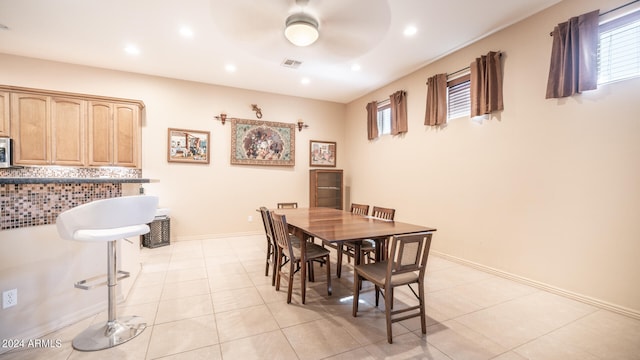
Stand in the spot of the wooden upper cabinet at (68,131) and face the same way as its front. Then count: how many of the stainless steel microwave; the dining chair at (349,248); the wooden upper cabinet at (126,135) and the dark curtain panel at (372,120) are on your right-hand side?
1

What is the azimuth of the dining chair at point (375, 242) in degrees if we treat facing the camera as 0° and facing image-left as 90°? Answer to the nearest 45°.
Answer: approximately 45°

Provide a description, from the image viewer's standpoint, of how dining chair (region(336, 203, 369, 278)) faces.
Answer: facing the viewer and to the left of the viewer

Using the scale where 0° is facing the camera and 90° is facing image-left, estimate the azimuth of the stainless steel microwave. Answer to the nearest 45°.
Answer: approximately 0°

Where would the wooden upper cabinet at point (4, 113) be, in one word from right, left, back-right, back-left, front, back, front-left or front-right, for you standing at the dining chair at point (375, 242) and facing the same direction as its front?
front-right

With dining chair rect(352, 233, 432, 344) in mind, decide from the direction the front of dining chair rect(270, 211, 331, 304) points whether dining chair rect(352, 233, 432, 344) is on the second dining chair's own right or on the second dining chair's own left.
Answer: on the second dining chair's own right

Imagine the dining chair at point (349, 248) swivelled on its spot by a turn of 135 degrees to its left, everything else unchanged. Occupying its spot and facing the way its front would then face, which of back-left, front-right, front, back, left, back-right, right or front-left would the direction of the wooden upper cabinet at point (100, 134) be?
back

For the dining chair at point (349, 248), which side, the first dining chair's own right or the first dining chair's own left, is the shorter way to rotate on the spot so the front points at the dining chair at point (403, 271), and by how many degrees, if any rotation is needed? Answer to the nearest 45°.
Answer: approximately 45° to the first dining chair's own left

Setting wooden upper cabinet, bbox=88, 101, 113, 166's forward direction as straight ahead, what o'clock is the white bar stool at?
The white bar stool is roughly at 12 o'clock from the wooden upper cabinet.

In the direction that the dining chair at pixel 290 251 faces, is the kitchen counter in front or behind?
behind

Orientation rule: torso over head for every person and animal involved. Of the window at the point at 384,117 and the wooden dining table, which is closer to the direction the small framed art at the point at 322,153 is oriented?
the wooden dining table
